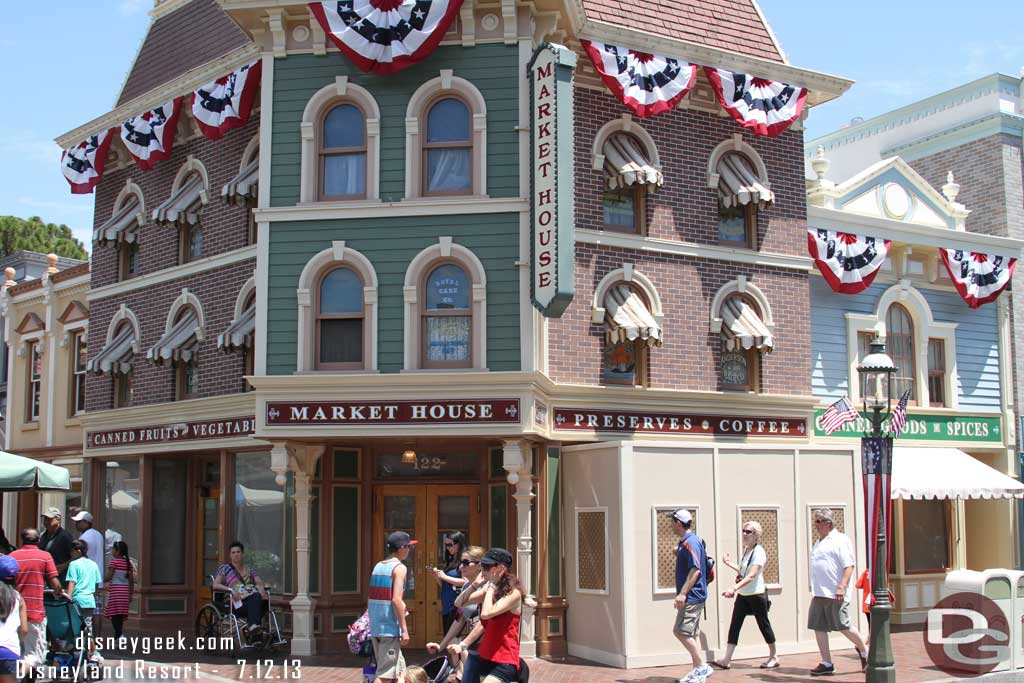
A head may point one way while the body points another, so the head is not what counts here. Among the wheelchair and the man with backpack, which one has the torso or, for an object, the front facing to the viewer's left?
the man with backpack

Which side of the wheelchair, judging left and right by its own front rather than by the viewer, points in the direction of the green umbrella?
right

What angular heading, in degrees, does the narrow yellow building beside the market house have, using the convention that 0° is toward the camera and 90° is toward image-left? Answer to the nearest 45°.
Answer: approximately 45°

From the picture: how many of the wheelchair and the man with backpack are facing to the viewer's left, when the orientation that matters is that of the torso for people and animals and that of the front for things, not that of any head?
1

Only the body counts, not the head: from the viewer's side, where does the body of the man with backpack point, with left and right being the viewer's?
facing to the left of the viewer

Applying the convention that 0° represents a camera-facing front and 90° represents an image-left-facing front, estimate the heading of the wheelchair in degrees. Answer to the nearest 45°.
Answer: approximately 315°

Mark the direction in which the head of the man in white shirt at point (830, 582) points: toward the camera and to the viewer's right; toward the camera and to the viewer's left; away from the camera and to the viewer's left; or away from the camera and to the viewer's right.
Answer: toward the camera and to the viewer's left
